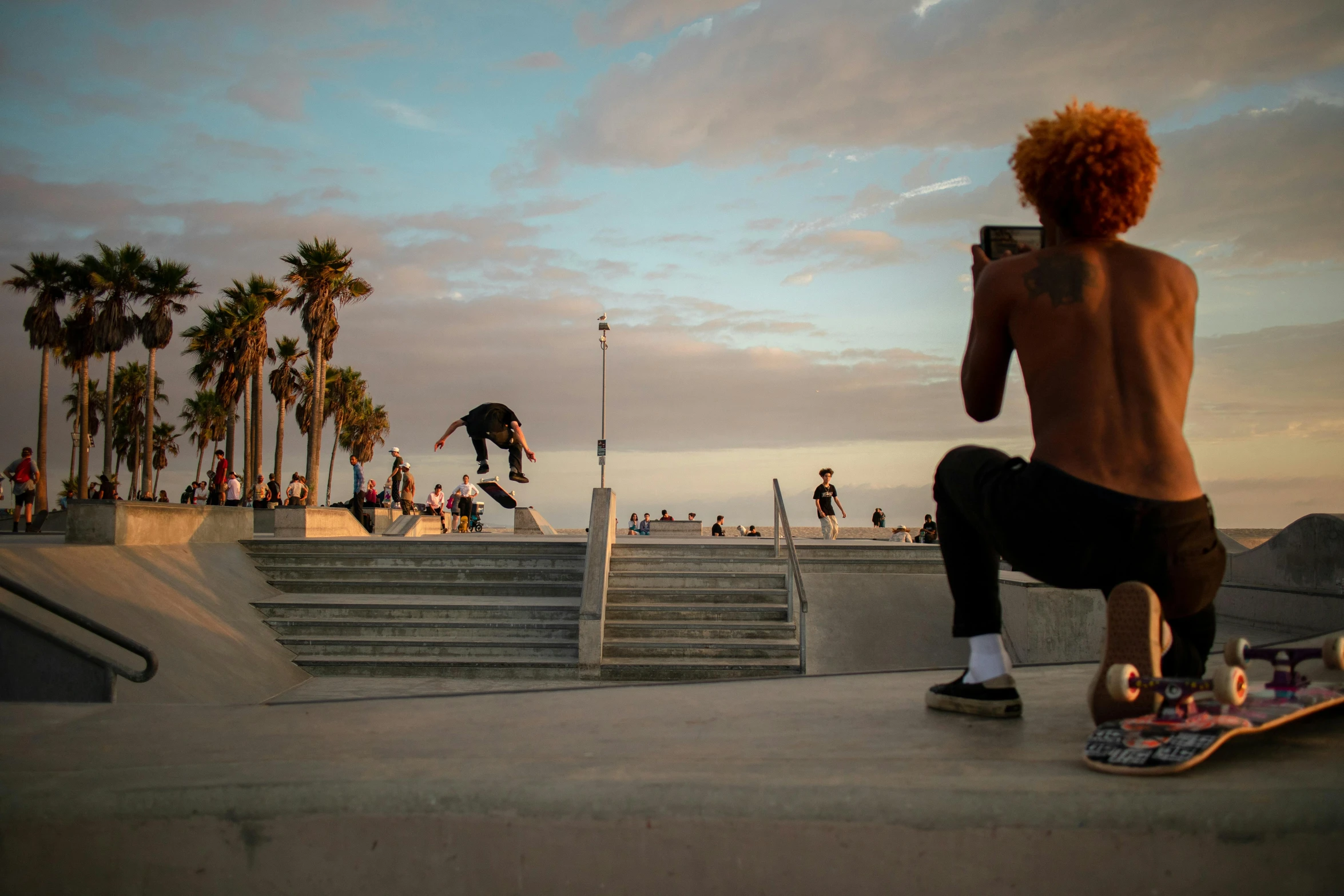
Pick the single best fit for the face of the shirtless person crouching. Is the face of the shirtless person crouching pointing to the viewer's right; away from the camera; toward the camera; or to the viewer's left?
away from the camera

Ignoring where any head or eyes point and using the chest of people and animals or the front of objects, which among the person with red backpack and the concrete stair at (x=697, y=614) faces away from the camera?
the person with red backpack

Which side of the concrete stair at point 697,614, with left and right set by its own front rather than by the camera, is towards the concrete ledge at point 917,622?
left

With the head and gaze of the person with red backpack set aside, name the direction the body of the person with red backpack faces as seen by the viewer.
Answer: away from the camera

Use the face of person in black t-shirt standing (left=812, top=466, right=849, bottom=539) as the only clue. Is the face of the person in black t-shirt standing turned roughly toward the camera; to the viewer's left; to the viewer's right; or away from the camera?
toward the camera

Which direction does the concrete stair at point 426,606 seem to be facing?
toward the camera

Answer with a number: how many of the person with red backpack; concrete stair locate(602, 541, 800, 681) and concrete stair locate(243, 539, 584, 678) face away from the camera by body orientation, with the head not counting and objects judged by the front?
1

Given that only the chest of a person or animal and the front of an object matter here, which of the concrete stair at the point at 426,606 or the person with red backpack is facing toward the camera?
the concrete stair

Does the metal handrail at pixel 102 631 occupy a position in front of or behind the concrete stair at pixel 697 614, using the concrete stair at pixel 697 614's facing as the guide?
in front

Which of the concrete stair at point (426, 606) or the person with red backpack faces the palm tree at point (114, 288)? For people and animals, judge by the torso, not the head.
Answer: the person with red backpack

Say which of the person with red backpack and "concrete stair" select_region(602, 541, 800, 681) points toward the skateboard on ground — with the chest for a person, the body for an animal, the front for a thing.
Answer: the concrete stair

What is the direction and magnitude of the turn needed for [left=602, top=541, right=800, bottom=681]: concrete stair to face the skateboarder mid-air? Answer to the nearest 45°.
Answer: approximately 135° to its right

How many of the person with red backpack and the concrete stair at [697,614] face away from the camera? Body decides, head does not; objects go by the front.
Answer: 1

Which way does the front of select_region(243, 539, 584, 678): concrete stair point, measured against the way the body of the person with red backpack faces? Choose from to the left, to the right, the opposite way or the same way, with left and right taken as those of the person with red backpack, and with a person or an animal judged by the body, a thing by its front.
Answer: the opposite way

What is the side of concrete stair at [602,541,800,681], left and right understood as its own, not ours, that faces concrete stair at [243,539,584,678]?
right
